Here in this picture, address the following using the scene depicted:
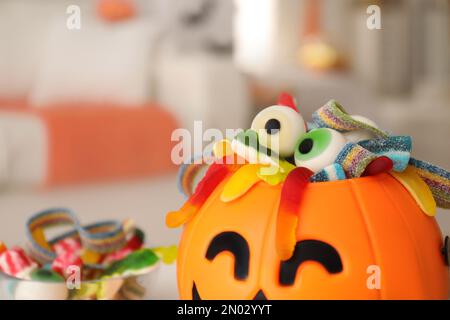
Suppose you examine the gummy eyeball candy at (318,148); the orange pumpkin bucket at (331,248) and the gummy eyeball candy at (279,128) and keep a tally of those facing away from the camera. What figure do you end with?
0

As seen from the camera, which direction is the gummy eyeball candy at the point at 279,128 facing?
toward the camera

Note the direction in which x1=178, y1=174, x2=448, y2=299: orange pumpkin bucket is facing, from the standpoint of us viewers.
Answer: facing the viewer and to the left of the viewer

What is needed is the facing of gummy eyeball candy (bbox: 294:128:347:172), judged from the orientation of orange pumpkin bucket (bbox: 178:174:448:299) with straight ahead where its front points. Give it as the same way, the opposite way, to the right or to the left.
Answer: the same way

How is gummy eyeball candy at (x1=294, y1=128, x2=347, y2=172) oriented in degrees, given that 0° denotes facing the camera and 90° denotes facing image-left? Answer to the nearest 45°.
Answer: approximately 45°

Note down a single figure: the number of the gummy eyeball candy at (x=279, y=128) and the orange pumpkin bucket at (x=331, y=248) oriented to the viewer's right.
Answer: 0
